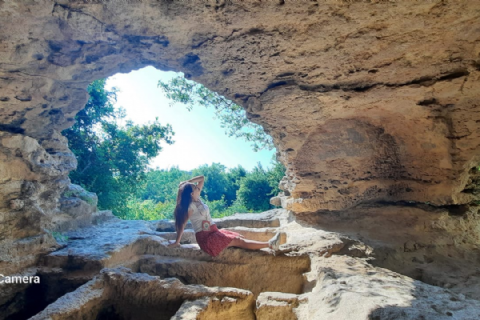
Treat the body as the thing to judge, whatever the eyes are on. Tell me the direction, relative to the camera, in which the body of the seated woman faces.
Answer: to the viewer's right

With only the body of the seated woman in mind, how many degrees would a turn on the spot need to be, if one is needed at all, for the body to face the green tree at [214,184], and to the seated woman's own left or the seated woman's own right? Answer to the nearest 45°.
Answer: approximately 90° to the seated woman's own left
